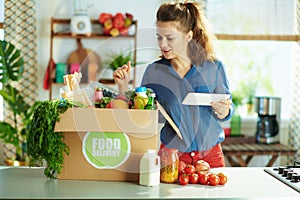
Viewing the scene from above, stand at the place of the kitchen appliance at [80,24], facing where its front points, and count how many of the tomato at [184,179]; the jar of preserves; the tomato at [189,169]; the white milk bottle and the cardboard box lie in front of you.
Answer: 5

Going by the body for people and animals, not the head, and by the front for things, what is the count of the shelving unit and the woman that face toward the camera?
2

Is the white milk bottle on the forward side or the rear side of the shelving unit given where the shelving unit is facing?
on the forward side

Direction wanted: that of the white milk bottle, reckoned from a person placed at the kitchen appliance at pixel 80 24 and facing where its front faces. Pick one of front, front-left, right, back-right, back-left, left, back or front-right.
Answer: front

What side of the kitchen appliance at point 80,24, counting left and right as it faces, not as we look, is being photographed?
front

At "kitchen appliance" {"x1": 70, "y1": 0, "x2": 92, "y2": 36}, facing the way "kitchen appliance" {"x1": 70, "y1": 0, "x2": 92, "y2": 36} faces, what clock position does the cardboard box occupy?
The cardboard box is roughly at 12 o'clock from the kitchen appliance.

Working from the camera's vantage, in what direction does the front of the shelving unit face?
facing the viewer

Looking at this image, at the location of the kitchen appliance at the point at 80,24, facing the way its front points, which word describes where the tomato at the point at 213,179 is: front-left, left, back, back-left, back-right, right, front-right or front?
front

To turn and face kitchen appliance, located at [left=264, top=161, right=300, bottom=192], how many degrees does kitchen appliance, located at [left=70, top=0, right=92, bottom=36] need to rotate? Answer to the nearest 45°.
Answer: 0° — it already faces it

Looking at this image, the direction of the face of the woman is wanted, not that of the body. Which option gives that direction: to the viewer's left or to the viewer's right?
to the viewer's left

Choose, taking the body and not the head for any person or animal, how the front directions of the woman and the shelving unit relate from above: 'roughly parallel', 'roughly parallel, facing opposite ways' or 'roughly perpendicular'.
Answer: roughly parallel
